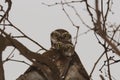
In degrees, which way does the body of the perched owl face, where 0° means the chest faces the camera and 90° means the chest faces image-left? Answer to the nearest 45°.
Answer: approximately 0°
